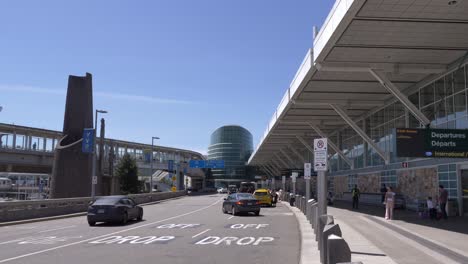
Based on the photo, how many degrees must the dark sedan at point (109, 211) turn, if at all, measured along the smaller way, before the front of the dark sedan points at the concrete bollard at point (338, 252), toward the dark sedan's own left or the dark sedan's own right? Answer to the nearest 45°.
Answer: approximately 135° to the dark sedan's own right

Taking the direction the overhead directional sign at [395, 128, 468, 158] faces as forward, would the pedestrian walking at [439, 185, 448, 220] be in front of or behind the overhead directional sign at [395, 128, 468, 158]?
behind

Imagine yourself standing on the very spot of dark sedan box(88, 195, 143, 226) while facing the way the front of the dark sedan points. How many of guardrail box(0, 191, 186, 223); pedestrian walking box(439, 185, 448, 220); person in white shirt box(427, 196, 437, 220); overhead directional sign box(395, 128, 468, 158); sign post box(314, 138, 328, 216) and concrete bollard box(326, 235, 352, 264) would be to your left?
1

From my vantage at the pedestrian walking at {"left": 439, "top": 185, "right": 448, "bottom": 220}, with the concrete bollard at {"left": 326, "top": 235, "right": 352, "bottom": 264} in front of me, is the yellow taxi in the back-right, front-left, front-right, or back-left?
back-right

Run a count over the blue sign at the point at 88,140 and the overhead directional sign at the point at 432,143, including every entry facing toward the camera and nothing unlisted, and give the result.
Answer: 2

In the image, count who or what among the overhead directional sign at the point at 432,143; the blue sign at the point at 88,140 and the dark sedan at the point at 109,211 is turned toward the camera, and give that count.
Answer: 2

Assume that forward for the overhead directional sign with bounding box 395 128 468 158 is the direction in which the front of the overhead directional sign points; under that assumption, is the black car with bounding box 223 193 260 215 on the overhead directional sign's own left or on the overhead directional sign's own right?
on the overhead directional sign's own right

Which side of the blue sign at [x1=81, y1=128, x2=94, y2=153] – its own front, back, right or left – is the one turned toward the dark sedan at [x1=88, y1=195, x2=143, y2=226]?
front

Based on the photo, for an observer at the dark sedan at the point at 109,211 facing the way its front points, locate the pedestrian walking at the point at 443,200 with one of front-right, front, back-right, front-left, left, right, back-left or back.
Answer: front-right

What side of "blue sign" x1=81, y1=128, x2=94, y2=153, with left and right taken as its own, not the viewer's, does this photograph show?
front

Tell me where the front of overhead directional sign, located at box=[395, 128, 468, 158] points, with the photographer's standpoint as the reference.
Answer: facing the viewer

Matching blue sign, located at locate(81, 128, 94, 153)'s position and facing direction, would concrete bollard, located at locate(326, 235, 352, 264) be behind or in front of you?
in front
